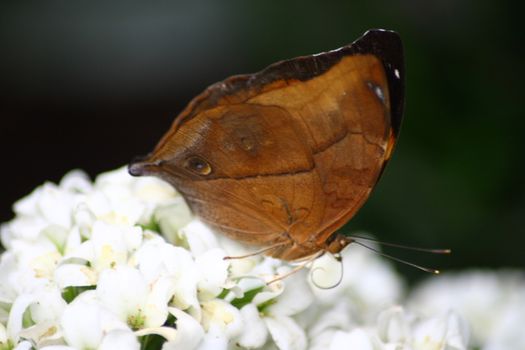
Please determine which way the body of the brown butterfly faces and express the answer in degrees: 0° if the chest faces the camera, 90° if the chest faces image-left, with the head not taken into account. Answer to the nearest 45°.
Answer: approximately 270°
